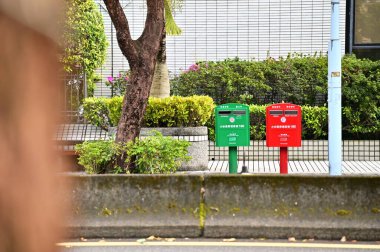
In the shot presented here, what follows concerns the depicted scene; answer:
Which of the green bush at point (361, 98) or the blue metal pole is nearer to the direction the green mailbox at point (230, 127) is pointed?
the blue metal pole

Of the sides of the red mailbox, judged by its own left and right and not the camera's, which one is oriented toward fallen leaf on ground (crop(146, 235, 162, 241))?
front

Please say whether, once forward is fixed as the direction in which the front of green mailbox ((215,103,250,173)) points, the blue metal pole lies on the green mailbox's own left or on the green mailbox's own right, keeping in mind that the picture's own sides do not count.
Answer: on the green mailbox's own left

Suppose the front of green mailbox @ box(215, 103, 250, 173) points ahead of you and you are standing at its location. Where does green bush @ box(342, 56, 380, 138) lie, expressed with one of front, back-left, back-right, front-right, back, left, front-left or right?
back-left

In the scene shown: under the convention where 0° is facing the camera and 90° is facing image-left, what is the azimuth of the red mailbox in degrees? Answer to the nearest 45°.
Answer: approximately 0°

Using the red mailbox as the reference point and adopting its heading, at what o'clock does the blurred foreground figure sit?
The blurred foreground figure is roughly at 12 o'clock from the red mailbox.

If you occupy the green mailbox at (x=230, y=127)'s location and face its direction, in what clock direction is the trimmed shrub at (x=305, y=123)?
The trimmed shrub is roughly at 7 o'clock from the green mailbox.

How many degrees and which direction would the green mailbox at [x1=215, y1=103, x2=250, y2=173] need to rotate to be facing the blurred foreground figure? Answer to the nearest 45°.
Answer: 0° — it already faces them

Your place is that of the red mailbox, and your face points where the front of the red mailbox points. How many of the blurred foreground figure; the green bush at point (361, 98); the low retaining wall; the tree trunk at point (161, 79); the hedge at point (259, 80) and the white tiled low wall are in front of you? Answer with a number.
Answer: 2

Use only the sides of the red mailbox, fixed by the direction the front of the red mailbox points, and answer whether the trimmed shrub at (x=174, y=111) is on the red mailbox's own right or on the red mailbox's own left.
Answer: on the red mailbox's own right

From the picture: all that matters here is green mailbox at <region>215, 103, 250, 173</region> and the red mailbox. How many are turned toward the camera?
2

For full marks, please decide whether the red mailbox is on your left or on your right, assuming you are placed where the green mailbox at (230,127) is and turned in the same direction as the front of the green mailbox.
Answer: on your left

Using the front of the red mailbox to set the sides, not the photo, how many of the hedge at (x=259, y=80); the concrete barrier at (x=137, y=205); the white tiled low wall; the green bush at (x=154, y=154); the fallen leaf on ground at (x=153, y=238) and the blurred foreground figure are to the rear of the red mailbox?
2
